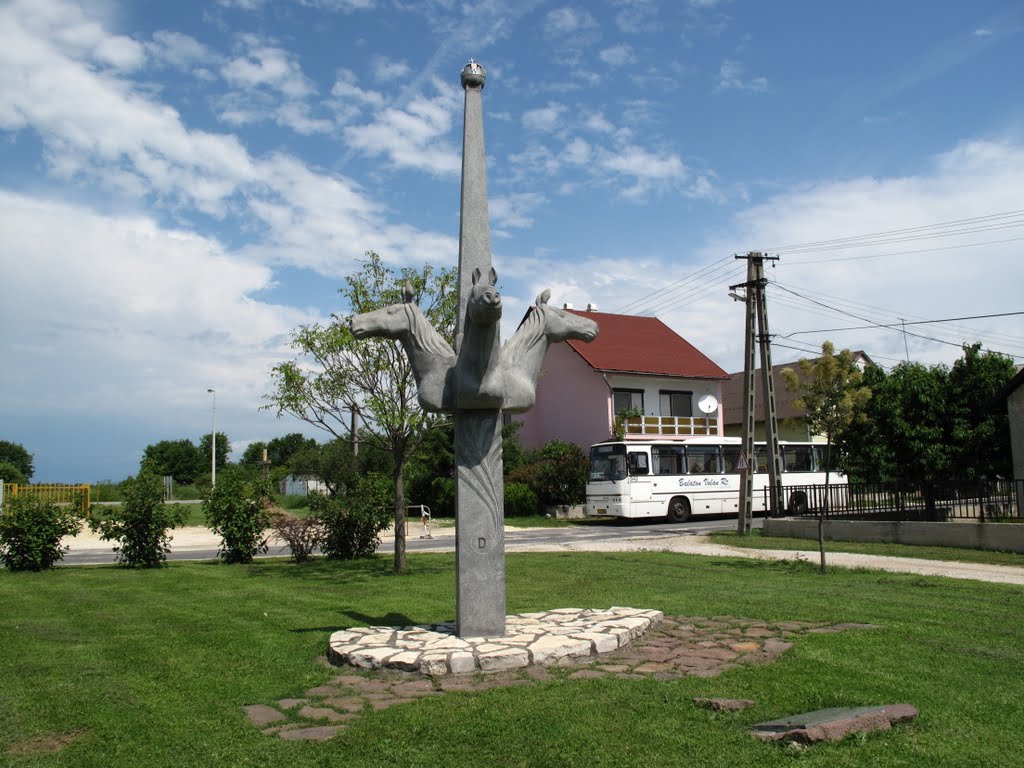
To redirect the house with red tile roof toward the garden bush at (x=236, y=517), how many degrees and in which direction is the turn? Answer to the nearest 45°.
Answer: approximately 45° to its right

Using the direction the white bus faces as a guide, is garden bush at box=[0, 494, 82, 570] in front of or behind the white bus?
in front

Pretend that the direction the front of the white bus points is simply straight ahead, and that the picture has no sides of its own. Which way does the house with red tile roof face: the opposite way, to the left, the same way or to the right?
to the left

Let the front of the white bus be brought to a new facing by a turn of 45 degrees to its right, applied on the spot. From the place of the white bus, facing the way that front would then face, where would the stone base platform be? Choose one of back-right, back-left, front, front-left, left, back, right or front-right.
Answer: left

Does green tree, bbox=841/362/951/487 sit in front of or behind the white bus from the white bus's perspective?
behind

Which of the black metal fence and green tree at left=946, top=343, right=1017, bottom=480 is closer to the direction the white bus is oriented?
the black metal fence

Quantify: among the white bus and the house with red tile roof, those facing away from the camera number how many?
0

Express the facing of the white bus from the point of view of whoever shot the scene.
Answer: facing the viewer and to the left of the viewer

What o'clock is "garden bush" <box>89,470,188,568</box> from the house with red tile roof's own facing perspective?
The garden bush is roughly at 2 o'clock from the house with red tile roof.

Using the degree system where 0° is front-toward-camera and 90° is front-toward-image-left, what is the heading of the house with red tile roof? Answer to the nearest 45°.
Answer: approximately 315°

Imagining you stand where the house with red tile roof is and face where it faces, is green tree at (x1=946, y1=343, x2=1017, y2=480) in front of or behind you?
in front

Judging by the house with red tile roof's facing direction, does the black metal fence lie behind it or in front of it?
in front

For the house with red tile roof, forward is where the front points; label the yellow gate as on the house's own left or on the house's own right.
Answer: on the house's own right
